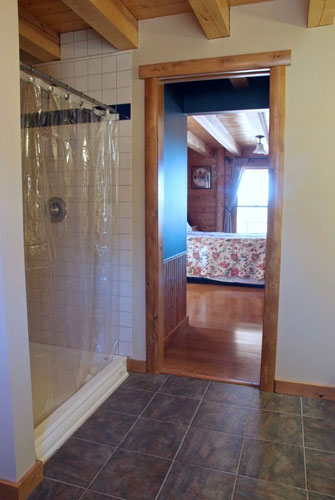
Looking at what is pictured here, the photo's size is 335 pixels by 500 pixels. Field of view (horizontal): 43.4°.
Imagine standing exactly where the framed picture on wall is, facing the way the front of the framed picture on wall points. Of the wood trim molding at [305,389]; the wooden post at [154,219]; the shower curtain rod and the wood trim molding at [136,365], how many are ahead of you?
4

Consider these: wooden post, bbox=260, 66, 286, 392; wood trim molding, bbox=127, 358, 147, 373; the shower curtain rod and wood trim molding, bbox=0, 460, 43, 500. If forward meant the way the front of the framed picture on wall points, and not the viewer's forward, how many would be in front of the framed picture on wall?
4

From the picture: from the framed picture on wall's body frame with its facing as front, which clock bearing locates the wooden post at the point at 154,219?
The wooden post is roughly at 12 o'clock from the framed picture on wall.

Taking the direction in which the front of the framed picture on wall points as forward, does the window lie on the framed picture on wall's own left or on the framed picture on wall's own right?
on the framed picture on wall's own left

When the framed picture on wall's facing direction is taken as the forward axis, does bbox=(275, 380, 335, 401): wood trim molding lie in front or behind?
in front

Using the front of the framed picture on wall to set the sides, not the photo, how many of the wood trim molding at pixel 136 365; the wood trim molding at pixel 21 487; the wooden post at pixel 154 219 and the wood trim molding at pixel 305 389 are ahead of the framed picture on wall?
4

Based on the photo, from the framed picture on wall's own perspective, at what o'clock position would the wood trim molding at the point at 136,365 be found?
The wood trim molding is roughly at 12 o'clock from the framed picture on wall.

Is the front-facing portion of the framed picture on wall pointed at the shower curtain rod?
yes

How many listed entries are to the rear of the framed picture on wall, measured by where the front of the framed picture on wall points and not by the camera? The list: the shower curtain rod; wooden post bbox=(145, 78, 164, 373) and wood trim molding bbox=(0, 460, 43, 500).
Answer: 0

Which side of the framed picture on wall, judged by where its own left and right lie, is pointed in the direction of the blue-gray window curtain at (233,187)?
left

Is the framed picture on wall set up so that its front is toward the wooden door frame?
yes

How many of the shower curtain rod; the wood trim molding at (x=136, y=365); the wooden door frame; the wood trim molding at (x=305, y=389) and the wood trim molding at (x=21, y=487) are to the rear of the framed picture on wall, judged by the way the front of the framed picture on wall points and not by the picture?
0

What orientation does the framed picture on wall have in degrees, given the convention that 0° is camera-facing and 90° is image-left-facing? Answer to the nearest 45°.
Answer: approximately 0°

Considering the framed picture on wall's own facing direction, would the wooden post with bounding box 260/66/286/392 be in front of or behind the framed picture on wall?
in front

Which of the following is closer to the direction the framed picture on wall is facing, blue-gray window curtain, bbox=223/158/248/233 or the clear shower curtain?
the clear shower curtain

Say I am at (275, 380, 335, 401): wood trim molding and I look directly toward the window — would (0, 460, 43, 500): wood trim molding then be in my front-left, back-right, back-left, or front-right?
back-left

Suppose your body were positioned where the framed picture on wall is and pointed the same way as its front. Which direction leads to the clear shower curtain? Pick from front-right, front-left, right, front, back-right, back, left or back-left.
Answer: front
